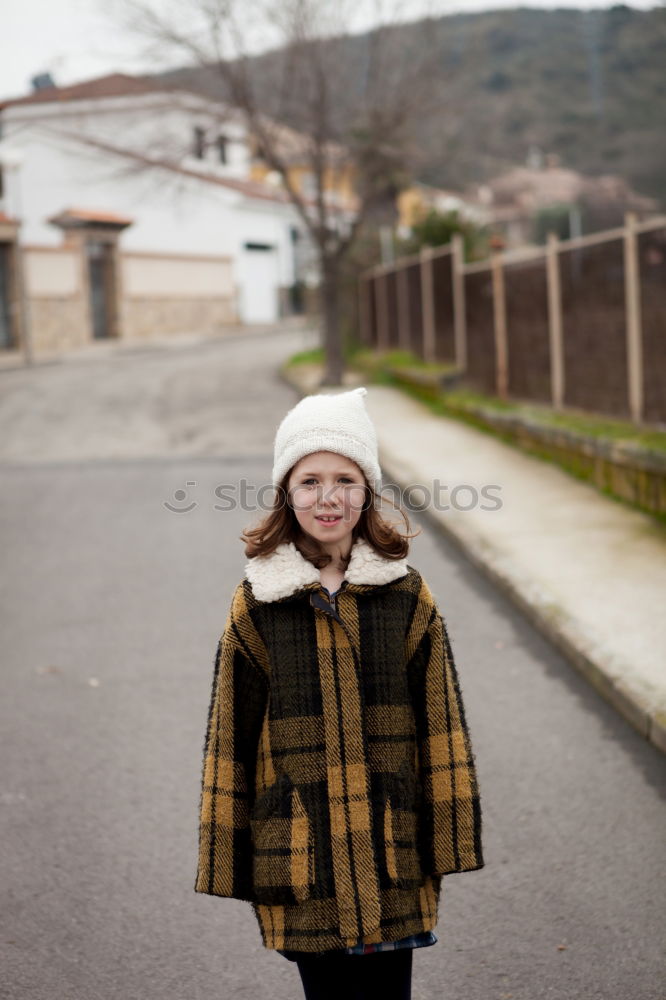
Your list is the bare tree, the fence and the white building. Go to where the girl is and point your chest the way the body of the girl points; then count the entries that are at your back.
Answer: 3

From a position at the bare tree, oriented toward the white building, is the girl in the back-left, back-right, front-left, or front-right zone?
back-left

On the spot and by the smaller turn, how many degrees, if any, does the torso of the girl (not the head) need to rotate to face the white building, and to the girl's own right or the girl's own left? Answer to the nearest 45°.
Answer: approximately 180°

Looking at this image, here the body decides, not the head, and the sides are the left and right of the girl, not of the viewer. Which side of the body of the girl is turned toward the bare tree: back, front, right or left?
back

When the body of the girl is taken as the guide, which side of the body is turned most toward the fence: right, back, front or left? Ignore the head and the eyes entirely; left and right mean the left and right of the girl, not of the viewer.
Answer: back

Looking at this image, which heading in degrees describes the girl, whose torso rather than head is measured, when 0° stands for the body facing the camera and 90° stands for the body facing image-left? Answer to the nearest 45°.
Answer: approximately 0°

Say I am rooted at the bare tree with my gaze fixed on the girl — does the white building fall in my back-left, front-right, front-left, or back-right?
back-right
